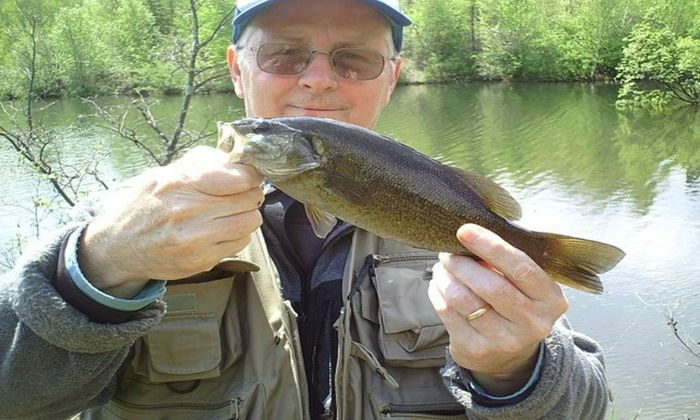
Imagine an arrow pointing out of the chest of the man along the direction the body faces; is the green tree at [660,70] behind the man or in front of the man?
behind

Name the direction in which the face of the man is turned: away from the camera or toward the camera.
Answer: toward the camera

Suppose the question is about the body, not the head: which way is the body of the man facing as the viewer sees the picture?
toward the camera
